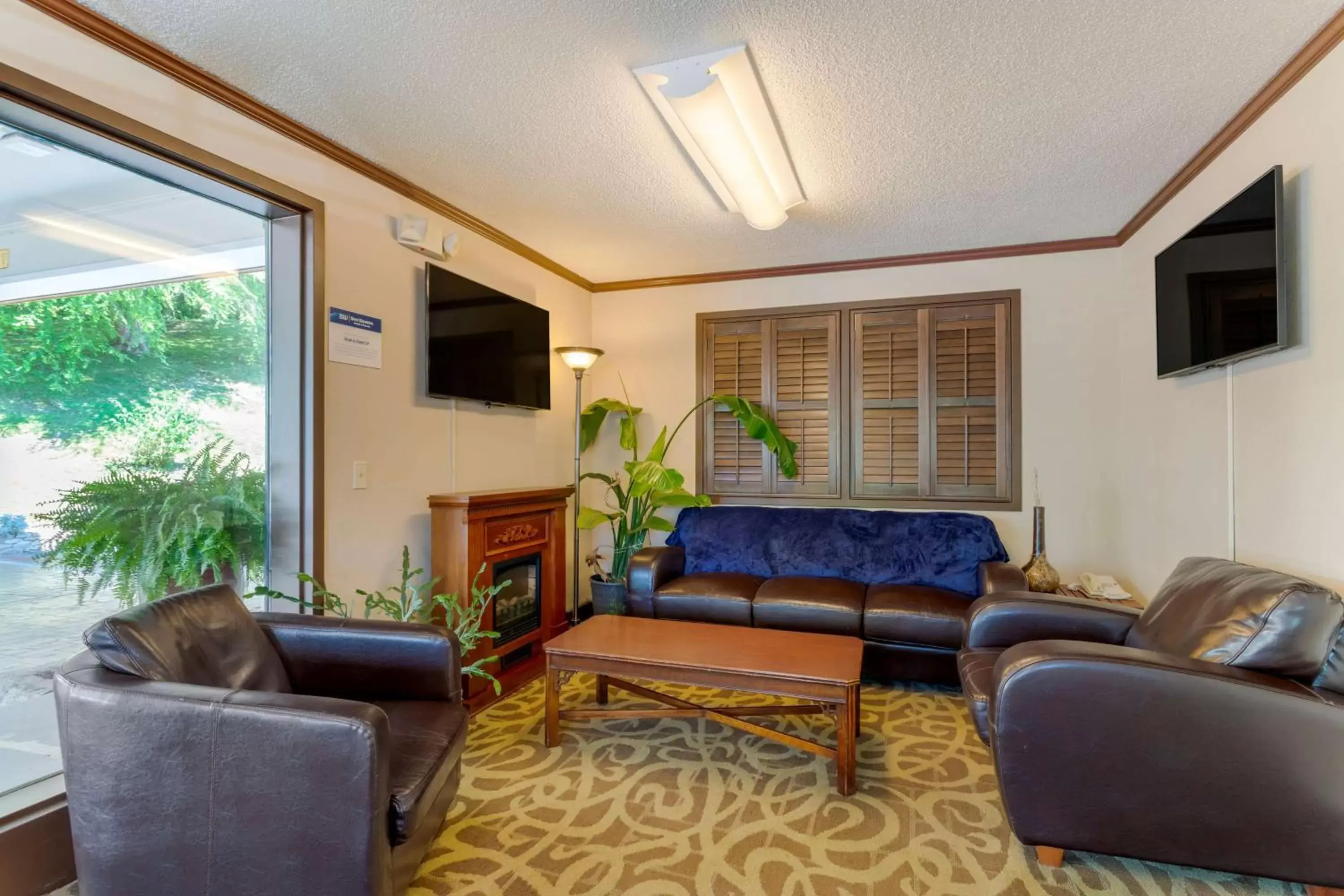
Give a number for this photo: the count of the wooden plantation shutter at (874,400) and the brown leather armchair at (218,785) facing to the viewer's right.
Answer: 1

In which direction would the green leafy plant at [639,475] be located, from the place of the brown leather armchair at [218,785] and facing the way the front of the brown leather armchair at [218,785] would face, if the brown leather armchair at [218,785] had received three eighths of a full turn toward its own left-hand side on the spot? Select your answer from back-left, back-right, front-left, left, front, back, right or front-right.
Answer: right

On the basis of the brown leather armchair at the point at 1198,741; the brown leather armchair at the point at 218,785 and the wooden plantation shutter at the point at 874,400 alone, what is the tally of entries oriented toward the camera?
1

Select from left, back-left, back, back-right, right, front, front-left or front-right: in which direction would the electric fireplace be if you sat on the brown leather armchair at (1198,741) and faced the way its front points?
front

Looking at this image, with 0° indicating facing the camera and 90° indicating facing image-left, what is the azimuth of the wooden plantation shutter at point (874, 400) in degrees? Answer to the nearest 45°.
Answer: approximately 0°

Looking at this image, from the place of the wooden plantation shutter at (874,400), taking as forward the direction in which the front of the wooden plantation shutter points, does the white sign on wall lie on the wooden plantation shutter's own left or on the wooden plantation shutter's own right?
on the wooden plantation shutter's own right

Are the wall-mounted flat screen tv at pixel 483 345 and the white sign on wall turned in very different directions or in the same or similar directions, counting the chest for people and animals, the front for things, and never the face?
same or similar directions

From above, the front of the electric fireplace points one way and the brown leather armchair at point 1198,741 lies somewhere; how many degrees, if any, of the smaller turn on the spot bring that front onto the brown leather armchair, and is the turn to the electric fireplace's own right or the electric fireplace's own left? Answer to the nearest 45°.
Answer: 0° — it already faces it

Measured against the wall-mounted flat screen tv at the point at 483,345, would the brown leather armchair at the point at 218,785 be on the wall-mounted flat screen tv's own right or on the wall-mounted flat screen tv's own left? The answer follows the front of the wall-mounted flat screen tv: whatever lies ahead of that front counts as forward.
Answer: on the wall-mounted flat screen tv's own right

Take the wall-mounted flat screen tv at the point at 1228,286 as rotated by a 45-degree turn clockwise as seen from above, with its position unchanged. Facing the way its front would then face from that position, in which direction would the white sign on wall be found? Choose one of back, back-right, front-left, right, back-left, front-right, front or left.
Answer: front-left

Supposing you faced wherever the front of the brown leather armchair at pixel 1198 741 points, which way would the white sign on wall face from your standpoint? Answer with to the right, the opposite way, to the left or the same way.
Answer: the opposite way

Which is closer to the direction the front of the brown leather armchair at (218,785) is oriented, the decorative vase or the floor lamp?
the decorative vase

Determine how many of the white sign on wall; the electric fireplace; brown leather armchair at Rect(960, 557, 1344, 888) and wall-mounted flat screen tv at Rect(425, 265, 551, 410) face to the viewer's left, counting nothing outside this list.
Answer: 1

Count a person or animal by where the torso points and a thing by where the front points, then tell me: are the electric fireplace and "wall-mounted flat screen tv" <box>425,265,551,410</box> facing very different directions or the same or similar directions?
same or similar directions

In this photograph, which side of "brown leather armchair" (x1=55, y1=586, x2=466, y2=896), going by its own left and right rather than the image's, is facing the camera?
right

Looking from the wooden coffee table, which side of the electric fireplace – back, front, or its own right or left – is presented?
front

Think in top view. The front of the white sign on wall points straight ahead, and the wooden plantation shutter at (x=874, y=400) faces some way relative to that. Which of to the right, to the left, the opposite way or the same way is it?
to the right

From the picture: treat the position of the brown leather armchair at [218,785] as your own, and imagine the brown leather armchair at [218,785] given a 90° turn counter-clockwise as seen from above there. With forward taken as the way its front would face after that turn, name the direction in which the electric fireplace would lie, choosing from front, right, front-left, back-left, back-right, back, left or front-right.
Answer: front-right

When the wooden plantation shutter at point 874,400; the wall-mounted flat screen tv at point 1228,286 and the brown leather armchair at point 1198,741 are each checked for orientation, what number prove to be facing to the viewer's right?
0
